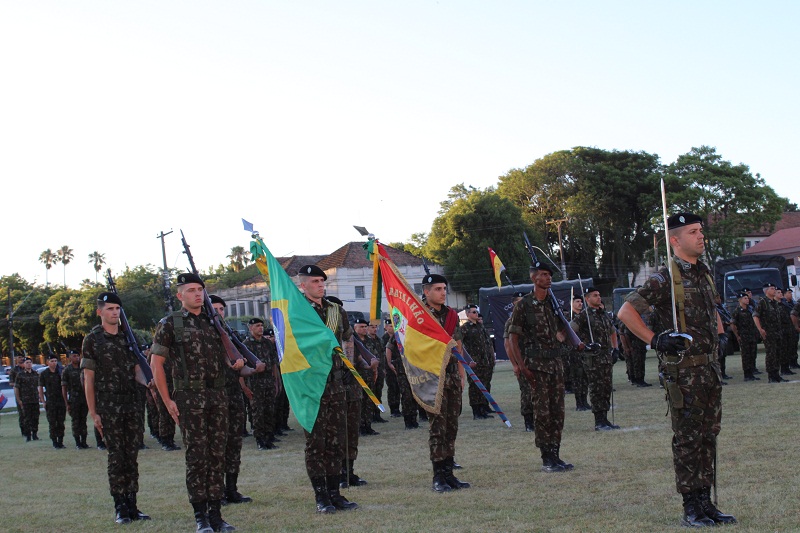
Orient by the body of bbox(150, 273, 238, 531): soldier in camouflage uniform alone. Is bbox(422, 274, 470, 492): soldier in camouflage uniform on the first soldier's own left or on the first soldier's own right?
on the first soldier's own left

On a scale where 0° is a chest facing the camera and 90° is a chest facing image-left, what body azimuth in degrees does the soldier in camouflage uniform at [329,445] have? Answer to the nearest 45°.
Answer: approximately 315°

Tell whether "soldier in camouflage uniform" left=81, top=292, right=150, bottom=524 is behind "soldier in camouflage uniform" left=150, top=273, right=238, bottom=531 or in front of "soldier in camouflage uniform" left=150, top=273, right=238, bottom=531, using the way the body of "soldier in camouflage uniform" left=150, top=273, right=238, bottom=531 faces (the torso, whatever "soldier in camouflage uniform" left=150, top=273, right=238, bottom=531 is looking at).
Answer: behind

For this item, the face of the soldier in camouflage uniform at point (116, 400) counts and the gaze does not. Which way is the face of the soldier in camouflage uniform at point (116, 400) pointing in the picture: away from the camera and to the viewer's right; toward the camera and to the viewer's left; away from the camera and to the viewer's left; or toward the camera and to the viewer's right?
toward the camera and to the viewer's right

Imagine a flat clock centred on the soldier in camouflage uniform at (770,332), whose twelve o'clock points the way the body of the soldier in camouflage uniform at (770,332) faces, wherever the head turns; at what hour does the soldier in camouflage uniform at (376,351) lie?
the soldier in camouflage uniform at (376,351) is roughly at 4 o'clock from the soldier in camouflage uniform at (770,332).

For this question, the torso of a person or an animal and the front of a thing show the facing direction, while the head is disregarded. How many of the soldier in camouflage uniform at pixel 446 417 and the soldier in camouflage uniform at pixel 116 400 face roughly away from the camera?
0

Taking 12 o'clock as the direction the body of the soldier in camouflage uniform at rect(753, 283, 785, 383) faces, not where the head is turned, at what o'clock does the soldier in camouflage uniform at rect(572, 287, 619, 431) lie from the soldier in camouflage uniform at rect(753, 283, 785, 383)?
the soldier in camouflage uniform at rect(572, 287, 619, 431) is roughly at 2 o'clock from the soldier in camouflage uniform at rect(753, 283, 785, 383).

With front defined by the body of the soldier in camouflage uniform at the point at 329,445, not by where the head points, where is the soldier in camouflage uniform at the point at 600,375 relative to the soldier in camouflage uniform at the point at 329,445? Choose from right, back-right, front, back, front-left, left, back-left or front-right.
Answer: left

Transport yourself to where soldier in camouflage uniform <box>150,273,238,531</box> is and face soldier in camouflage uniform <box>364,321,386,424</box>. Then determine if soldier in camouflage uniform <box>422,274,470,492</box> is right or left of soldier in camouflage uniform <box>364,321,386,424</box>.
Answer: right

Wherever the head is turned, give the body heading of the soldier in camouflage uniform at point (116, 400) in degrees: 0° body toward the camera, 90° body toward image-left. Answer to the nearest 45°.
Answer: approximately 315°
